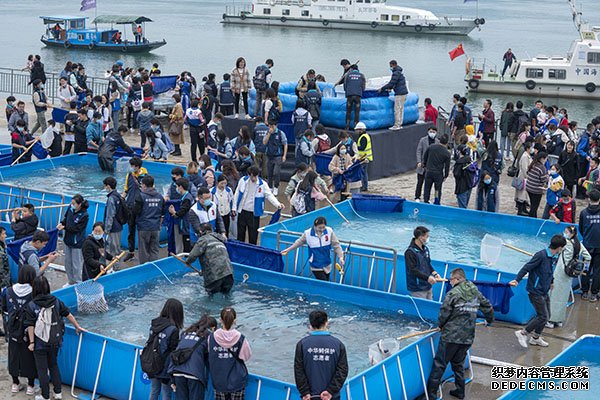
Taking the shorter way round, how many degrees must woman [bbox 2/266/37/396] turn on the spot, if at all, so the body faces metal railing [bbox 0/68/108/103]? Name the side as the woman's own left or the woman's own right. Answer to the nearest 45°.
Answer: approximately 45° to the woman's own left

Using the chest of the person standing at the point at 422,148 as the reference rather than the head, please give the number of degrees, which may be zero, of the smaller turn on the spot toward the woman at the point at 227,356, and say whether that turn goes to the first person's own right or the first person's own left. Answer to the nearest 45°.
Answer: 0° — they already face them

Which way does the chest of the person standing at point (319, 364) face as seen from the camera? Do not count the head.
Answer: away from the camera

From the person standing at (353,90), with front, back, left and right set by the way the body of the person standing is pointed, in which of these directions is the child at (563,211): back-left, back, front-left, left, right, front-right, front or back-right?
back-right

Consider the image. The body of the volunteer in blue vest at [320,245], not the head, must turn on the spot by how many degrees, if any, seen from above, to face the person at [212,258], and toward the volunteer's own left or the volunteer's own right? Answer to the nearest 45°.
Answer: approximately 90° to the volunteer's own right

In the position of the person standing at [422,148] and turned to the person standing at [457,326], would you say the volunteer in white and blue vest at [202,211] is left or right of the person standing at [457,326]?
right

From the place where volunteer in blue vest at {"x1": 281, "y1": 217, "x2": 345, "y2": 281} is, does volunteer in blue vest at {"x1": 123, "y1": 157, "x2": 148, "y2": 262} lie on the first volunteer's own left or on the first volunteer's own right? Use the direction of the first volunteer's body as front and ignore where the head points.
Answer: on the first volunteer's own right

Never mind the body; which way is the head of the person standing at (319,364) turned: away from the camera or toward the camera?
away from the camera

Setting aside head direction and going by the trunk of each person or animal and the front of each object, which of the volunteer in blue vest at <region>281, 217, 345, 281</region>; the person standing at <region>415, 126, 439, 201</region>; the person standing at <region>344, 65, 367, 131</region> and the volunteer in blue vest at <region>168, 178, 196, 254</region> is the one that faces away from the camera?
the person standing at <region>344, 65, 367, 131</region>

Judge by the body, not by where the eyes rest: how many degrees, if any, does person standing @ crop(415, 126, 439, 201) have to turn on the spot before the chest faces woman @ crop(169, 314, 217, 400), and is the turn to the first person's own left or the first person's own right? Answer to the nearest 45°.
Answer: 0° — they already face them

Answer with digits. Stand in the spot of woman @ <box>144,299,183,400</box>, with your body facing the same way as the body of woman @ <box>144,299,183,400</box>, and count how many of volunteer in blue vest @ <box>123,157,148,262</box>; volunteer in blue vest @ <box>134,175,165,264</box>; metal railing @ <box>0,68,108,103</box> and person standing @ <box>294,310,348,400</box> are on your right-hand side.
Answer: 1

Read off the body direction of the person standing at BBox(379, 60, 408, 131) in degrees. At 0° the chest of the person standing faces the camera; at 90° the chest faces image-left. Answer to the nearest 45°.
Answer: approximately 90°

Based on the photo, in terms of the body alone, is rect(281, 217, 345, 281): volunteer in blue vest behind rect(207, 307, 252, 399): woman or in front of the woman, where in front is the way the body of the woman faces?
in front

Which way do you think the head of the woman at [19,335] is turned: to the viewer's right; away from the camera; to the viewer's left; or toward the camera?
away from the camera
